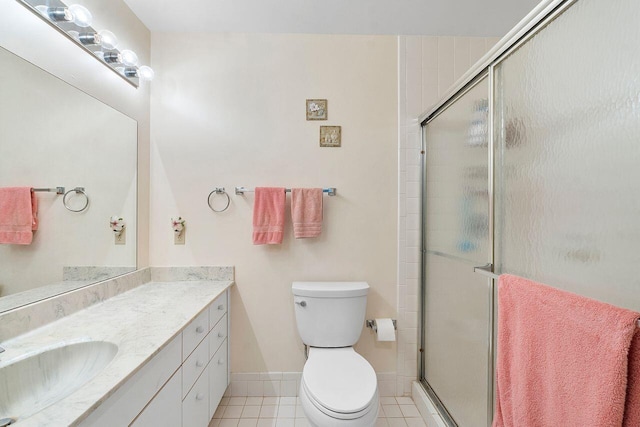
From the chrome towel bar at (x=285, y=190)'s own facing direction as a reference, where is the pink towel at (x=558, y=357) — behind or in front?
in front

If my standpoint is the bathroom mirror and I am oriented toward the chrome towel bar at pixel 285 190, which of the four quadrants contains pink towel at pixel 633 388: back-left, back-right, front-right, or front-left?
front-right

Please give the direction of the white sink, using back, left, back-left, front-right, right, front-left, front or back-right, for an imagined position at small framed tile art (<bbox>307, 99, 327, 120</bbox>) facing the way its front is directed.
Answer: front-right

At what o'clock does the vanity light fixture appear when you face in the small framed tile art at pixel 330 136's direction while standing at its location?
The vanity light fixture is roughly at 2 o'clock from the small framed tile art.

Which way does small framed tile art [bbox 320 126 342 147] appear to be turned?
toward the camera

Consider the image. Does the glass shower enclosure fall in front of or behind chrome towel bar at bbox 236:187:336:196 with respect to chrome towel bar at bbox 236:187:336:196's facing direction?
in front

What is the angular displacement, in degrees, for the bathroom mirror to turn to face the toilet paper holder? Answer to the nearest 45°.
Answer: approximately 45° to its left

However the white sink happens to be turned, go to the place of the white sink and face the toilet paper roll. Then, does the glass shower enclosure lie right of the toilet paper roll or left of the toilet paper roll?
right

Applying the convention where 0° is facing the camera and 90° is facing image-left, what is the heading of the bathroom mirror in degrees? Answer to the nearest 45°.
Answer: approximately 315°

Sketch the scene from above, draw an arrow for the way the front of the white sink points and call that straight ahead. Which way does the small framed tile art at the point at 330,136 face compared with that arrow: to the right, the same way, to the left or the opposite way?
to the right

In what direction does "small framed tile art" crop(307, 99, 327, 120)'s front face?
toward the camera

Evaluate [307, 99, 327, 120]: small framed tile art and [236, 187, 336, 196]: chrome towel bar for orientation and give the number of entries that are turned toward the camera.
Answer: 2

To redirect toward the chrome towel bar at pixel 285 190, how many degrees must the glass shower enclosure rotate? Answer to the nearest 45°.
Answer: approximately 45° to its right

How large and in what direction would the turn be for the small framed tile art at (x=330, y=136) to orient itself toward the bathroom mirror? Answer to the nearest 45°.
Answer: approximately 45° to its right
